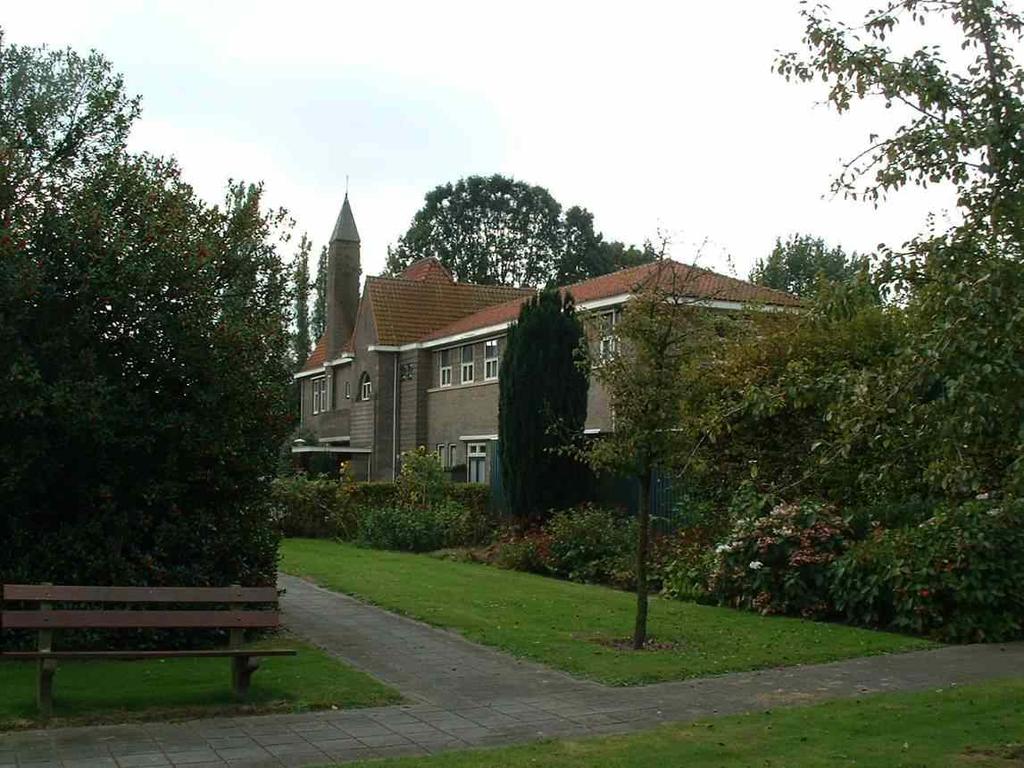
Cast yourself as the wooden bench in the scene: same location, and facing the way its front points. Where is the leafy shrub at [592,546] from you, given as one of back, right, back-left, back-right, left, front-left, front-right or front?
back-left

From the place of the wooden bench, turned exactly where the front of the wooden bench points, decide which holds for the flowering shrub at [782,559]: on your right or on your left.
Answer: on your left

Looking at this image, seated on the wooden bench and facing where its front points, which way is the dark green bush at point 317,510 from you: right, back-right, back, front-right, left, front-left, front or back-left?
back

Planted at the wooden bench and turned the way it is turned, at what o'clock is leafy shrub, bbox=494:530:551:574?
The leafy shrub is roughly at 7 o'clock from the wooden bench.

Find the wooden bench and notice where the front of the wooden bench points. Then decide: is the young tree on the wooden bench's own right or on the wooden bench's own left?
on the wooden bench's own left

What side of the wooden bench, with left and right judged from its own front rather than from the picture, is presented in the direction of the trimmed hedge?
back

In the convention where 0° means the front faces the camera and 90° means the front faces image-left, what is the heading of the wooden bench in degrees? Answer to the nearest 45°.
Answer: approximately 0°

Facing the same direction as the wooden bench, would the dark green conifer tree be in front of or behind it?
behind

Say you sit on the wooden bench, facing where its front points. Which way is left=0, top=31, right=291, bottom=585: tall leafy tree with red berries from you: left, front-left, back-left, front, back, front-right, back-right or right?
back
